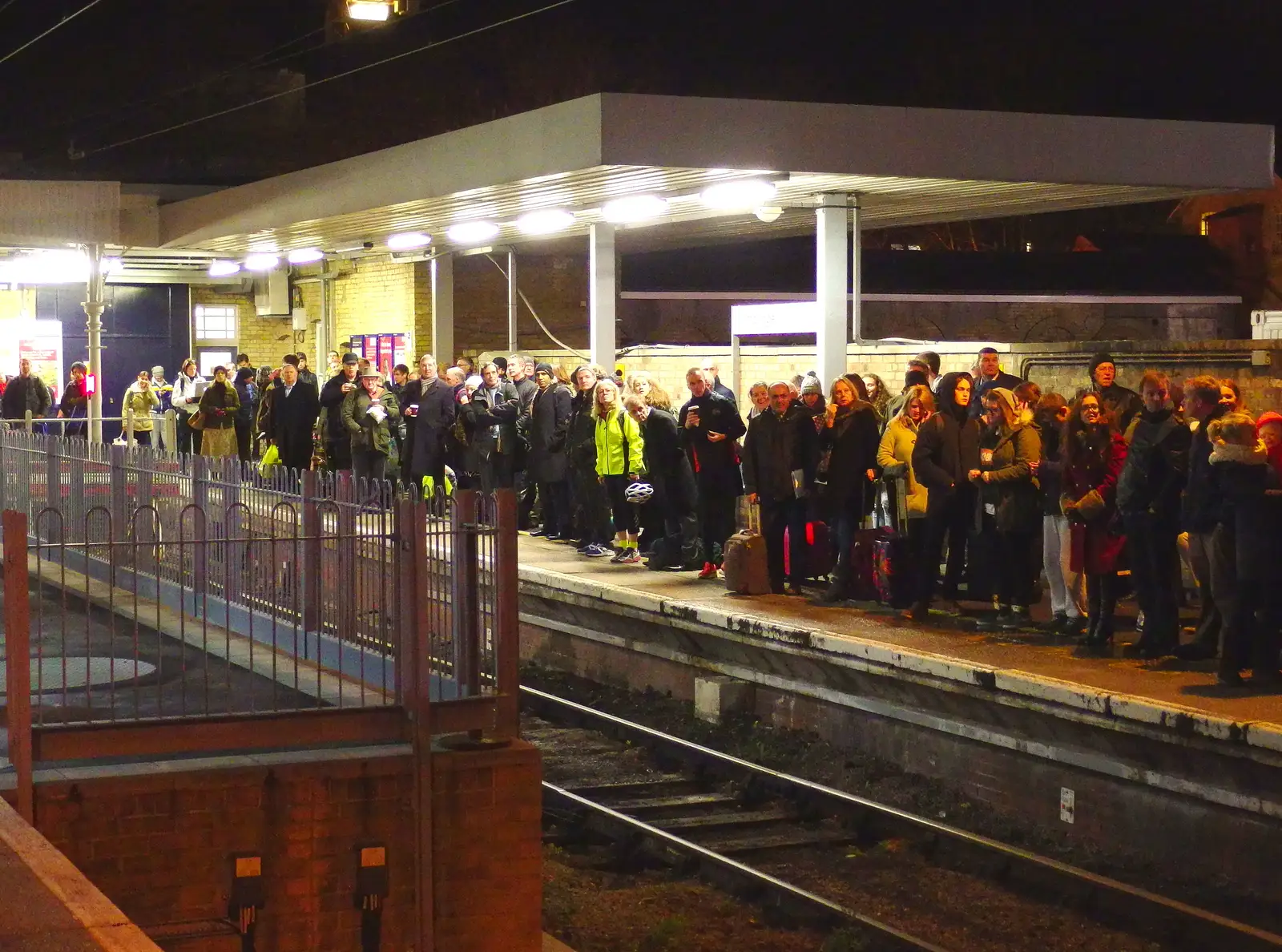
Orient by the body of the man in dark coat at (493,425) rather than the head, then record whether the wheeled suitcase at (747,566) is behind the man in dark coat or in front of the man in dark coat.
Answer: in front

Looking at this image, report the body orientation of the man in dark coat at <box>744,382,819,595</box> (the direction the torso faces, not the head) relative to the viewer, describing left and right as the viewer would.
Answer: facing the viewer

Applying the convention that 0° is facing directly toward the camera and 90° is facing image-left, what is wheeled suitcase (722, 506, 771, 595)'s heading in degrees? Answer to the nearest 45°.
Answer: approximately 45°

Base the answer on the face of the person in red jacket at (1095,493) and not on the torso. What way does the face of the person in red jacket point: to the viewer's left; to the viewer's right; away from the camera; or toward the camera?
toward the camera

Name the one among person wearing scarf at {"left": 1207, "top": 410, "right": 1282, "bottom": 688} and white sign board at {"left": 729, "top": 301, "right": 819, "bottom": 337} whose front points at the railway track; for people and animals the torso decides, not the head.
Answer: the white sign board

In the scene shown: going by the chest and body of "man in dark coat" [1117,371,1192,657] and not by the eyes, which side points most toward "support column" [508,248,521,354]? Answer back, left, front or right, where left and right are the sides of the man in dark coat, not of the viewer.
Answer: right

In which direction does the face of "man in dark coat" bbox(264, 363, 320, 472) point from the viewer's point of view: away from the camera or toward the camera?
toward the camera

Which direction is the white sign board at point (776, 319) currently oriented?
toward the camera

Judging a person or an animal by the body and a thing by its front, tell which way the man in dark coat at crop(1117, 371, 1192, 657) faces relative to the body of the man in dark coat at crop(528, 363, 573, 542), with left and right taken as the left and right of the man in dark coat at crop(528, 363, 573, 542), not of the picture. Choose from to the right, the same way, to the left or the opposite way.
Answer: the same way

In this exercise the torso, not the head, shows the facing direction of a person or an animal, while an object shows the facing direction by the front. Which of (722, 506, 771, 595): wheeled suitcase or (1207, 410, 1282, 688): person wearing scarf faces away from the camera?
the person wearing scarf

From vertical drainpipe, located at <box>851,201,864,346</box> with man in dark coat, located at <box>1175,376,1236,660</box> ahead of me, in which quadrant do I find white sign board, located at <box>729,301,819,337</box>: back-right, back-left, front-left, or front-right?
back-right

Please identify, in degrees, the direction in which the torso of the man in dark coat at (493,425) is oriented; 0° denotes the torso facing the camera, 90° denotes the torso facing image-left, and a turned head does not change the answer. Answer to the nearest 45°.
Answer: approximately 0°

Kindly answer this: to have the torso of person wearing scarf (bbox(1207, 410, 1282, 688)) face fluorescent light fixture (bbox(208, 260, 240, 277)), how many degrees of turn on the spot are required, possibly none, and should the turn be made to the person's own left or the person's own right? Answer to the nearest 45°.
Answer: approximately 45° to the person's own left

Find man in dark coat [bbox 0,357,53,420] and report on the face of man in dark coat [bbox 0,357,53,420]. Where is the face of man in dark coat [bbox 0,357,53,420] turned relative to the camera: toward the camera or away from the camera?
toward the camera

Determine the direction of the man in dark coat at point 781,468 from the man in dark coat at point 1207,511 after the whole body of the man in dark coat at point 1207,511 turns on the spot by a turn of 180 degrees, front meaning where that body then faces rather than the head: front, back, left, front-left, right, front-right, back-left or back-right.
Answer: back-left

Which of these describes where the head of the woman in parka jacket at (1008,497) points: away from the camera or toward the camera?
toward the camera

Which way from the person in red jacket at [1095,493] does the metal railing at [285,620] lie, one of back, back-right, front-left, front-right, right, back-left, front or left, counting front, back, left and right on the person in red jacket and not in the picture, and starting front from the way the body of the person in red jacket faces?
front
